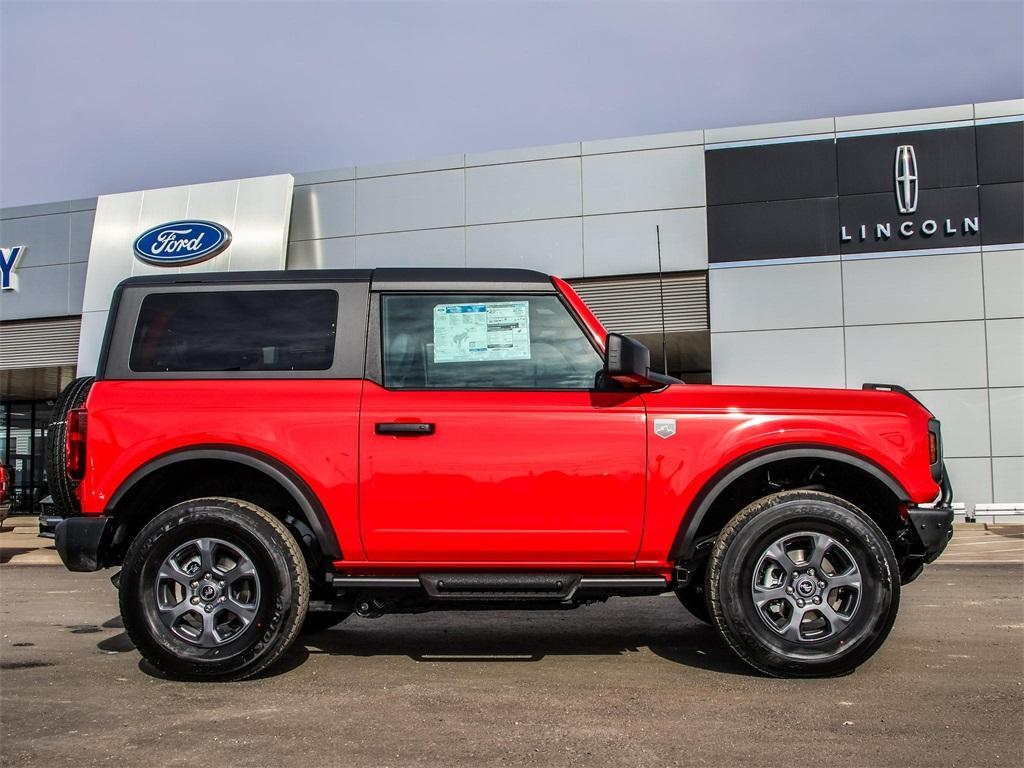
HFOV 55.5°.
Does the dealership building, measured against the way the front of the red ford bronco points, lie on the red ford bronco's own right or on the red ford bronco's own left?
on the red ford bronco's own left

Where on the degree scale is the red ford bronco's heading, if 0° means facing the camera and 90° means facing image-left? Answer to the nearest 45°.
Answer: approximately 270°
